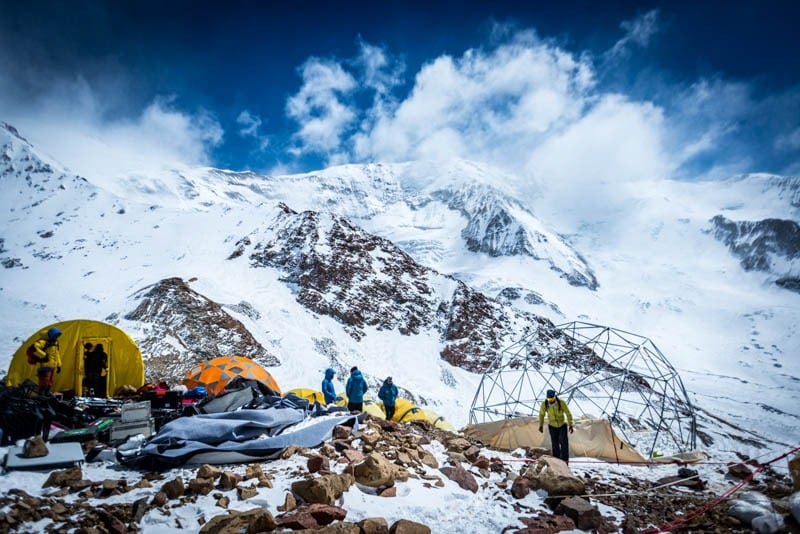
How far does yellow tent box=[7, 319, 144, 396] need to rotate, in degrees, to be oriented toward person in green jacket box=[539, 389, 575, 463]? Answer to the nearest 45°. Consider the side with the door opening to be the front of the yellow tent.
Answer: approximately 45° to its left

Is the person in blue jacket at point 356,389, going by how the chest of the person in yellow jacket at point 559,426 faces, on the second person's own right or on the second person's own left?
on the second person's own right

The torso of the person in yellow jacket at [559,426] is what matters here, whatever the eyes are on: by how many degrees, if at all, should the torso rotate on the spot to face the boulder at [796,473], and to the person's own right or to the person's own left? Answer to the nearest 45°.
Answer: approximately 45° to the person's own left

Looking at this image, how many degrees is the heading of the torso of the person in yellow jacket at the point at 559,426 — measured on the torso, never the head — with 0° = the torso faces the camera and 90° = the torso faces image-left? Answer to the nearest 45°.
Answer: approximately 0°

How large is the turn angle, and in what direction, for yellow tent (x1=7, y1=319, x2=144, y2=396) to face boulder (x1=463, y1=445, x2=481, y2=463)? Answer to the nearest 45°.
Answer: approximately 45° to its left

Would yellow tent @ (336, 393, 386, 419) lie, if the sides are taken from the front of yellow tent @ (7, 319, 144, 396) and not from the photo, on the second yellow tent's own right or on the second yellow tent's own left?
on the second yellow tent's own left

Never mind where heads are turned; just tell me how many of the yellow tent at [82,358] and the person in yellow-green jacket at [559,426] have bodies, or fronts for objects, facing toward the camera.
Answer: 2
